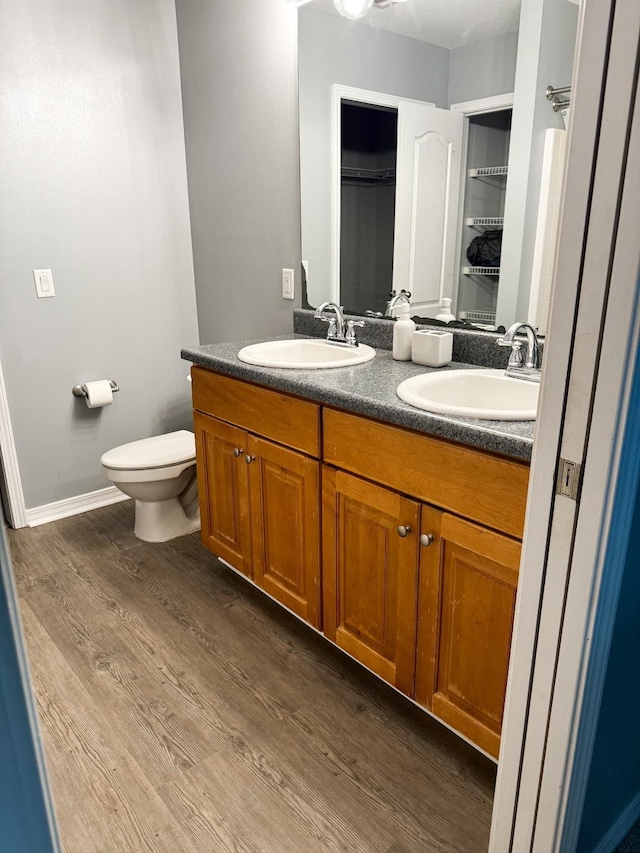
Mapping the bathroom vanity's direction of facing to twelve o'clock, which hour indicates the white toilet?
The white toilet is roughly at 3 o'clock from the bathroom vanity.

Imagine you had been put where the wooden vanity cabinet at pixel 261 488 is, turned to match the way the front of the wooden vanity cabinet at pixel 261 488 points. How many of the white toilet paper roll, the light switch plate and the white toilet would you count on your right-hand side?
3

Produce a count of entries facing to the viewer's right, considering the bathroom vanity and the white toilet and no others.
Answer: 0

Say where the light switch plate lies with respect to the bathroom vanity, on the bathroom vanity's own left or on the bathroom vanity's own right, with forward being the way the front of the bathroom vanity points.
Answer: on the bathroom vanity's own right

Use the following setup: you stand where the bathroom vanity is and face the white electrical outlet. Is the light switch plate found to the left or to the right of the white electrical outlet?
left

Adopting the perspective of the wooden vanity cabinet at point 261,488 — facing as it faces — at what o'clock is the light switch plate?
The light switch plate is roughly at 3 o'clock from the wooden vanity cabinet.

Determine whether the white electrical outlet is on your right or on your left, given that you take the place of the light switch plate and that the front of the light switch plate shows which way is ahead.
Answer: on your left

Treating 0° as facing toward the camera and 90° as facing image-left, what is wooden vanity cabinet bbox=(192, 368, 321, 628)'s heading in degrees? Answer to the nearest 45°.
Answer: approximately 45°
